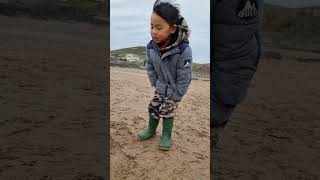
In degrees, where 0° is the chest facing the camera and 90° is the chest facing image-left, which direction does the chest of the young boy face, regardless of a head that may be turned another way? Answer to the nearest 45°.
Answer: approximately 45°

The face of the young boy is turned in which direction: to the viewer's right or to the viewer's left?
to the viewer's left
